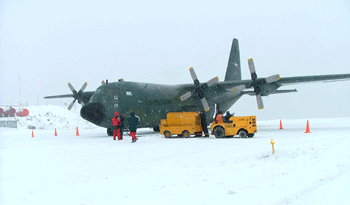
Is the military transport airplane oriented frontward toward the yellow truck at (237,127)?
no

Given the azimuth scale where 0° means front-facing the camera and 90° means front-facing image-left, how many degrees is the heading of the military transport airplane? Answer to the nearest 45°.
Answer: approximately 45°

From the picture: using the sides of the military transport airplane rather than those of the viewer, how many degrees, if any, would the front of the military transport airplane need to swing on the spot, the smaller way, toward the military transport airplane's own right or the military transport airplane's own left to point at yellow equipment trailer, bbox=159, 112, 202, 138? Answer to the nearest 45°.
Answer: approximately 45° to the military transport airplane's own left

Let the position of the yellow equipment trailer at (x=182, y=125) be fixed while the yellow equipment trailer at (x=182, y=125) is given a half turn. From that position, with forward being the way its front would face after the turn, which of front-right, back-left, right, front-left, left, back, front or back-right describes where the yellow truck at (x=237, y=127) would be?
back

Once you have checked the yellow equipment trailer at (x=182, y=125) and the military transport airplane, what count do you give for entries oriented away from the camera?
0
